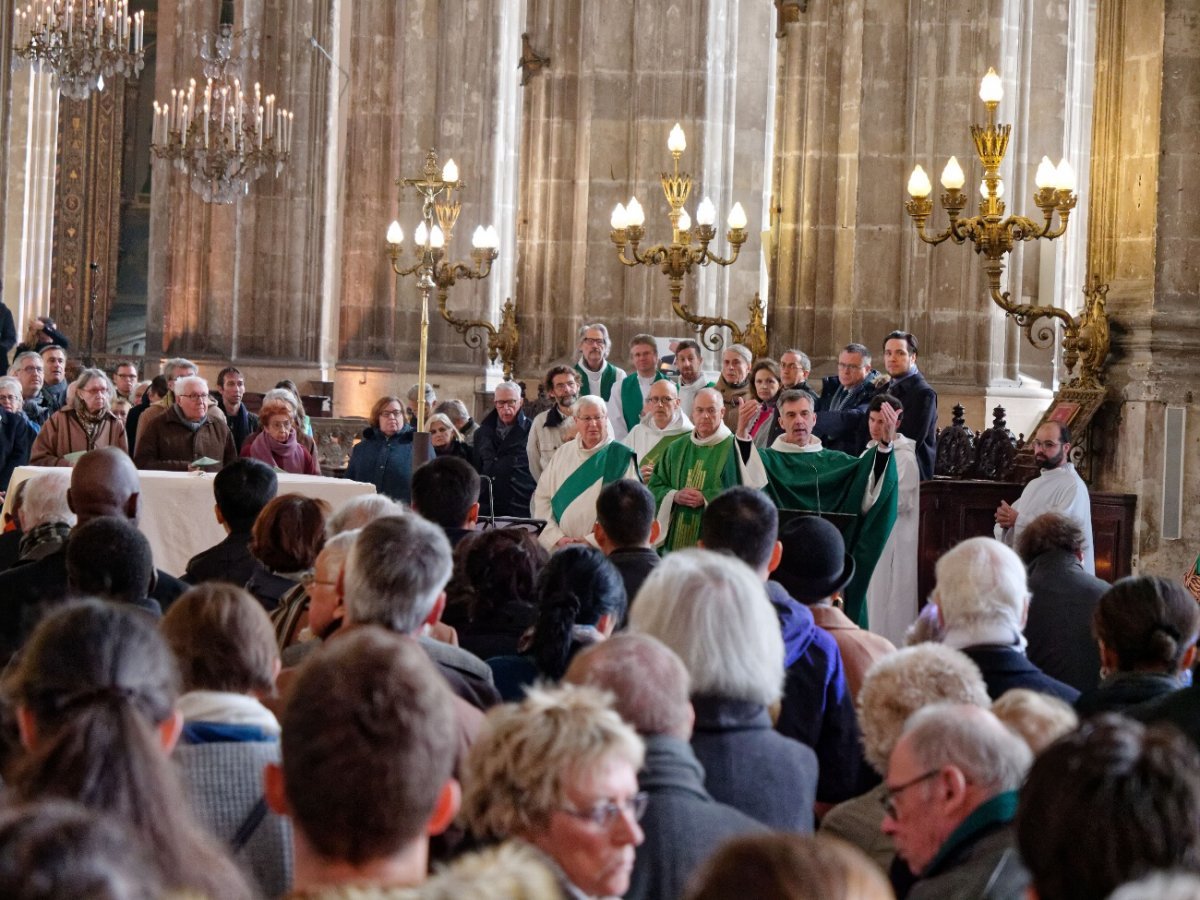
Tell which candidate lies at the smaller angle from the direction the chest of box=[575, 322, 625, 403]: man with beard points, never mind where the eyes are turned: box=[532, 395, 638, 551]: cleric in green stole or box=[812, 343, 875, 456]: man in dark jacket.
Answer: the cleric in green stole

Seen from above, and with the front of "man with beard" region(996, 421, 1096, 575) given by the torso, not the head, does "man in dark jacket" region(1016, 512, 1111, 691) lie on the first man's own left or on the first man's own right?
on the first man's own left

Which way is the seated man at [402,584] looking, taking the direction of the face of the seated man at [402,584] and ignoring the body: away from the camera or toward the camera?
away from the camera

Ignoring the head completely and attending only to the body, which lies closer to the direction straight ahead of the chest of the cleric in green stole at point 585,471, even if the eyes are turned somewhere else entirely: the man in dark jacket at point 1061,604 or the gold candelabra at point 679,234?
the man in dark jacket

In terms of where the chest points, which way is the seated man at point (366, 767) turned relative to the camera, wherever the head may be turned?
away from the camera

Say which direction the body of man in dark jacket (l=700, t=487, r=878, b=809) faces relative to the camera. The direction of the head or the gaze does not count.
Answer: away from the camera

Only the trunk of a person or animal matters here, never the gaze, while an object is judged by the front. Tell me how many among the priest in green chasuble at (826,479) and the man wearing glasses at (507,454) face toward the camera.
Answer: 2

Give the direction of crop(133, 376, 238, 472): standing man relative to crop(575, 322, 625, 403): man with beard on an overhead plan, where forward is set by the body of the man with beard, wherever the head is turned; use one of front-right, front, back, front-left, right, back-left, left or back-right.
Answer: front-right

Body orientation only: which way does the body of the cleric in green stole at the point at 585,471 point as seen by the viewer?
toward the camera

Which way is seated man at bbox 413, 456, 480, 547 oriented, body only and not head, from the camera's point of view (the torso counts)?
away from the camera

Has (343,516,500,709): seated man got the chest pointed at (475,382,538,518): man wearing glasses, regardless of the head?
yes

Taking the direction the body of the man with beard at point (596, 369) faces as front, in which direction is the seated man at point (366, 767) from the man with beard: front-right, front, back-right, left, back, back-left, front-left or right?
front
